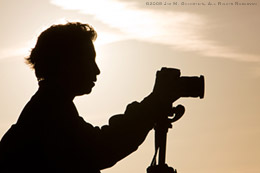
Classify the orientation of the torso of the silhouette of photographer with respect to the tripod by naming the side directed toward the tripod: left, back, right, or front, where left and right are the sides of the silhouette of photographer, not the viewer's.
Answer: front

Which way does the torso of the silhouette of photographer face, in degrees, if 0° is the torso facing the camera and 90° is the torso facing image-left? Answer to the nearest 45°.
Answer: approximately 270°
